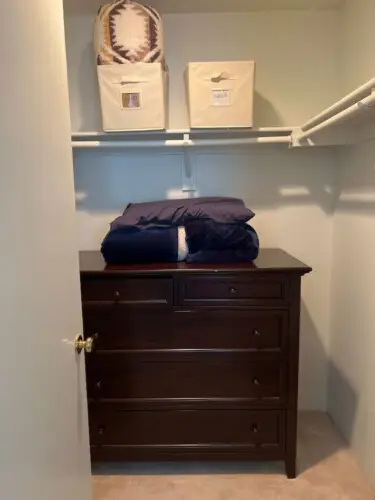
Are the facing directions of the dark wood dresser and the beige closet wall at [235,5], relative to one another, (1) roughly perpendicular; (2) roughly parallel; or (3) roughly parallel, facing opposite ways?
roughly parallel

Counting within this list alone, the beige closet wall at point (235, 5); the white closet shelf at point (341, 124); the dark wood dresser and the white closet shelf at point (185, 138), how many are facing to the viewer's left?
1

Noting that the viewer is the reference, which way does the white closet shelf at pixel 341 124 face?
facing to the left of the viewer

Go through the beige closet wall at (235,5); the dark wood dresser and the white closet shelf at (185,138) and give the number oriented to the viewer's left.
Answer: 0

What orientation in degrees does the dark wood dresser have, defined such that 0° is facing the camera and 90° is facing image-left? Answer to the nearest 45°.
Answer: approximately 0°

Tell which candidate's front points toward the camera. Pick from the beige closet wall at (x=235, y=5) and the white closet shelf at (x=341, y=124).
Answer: the beige closet wall at (x=235, y=5)
